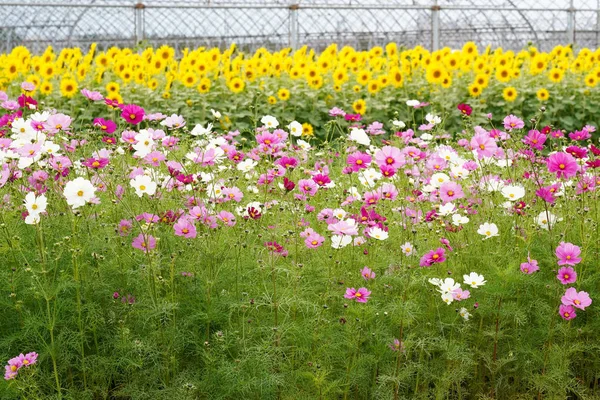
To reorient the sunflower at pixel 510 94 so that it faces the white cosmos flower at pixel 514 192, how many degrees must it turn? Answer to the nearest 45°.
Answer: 0° — it already faces it

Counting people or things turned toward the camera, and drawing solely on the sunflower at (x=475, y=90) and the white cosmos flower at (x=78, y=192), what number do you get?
2

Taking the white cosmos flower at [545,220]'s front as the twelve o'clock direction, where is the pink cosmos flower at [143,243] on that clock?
The pink cosmos flower is roughly at 2 o'clock from the white cosmos flower.

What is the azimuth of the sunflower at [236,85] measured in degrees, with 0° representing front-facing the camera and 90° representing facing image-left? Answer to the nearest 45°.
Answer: approximately 0°

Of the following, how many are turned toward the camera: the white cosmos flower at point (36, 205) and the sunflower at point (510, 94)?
2

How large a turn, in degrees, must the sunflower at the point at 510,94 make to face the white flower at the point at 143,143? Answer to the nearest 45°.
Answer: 0° — it already faces it

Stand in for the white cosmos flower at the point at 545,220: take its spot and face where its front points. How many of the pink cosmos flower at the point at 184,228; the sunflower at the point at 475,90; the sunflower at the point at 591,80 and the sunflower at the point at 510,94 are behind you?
3

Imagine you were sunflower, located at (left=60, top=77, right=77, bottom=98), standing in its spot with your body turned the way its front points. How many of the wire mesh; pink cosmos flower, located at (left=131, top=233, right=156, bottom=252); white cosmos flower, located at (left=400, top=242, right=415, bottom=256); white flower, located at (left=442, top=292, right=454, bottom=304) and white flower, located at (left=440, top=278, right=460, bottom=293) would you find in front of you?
4

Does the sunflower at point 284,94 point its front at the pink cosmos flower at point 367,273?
yes

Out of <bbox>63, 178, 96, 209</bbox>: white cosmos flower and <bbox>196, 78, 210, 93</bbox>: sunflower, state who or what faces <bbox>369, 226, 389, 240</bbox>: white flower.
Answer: the sunflower

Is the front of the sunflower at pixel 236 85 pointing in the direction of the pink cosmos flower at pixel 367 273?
yes
